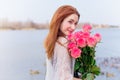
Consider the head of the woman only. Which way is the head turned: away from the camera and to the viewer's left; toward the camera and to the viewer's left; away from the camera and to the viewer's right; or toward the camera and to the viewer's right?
toward the camera and to the viewer's right

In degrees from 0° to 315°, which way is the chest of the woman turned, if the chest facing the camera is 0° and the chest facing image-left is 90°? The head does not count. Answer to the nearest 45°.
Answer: approximately 270°
